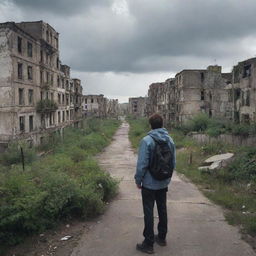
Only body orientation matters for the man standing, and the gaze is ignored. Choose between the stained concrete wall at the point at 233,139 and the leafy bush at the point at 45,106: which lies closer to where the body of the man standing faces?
the leafy bush

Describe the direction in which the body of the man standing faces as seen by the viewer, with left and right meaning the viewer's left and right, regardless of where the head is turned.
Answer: facing away from the viewer and to the left of the viewer

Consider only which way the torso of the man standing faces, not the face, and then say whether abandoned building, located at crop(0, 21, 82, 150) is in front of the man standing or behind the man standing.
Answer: in front

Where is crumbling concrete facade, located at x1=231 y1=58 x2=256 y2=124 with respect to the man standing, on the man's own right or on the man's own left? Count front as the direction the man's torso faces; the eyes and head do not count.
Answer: on the man's own right

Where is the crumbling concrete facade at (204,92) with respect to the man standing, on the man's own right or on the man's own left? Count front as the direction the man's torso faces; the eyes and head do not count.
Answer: on the man's own right
